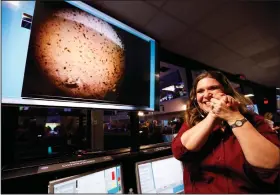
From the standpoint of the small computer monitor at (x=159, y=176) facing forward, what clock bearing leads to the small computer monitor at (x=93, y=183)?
the small computer monitor at (x=93, y=183) is roughly at 3 o'clock from the small computer monitor at (x=159, y=176).

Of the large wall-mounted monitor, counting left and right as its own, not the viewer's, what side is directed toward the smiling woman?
front

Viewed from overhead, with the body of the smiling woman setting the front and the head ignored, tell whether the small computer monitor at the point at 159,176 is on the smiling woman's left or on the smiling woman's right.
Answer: on the smiling woman's right

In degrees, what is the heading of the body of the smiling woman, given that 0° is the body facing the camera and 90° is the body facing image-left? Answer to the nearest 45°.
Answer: approximately 0°

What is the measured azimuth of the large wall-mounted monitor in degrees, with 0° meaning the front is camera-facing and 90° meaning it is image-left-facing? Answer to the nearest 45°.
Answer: approximately 315°

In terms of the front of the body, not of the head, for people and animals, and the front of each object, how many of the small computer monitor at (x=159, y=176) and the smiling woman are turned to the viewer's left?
0

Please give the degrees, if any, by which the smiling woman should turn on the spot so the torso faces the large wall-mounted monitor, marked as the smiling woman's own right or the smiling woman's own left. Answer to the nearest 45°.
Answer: approximately 90° to the smiling woman's own right
